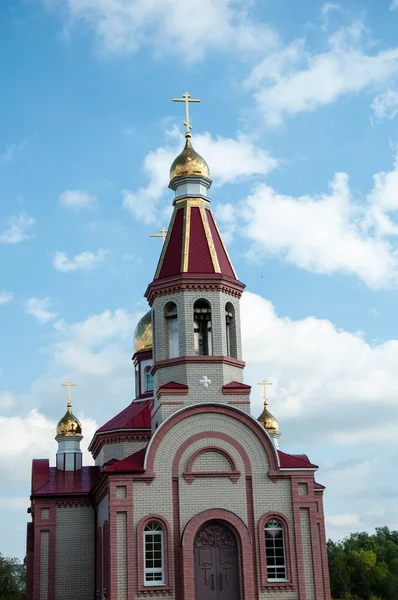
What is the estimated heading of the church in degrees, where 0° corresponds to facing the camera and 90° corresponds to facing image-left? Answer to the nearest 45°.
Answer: approximately 0°
